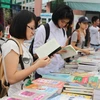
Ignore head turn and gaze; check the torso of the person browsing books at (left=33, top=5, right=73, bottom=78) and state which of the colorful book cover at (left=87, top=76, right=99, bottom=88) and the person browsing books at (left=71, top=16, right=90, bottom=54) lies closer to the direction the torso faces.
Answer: the colorful book cover

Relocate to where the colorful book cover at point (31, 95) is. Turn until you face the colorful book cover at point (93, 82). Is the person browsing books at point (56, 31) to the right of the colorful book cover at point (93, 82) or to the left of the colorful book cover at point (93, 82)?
left

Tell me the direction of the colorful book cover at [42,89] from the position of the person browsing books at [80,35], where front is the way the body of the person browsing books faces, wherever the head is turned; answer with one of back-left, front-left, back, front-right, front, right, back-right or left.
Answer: front-right

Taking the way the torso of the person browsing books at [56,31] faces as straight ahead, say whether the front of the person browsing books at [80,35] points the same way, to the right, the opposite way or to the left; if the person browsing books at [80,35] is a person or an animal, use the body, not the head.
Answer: the same way

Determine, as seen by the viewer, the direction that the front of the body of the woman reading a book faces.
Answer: to the viewer's right

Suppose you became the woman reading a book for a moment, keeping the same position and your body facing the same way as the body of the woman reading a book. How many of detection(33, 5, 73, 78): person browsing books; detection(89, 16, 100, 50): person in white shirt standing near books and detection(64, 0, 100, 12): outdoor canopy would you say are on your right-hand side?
0

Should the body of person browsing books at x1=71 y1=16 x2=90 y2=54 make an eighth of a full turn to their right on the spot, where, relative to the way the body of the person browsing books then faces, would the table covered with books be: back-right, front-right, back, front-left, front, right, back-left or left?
front

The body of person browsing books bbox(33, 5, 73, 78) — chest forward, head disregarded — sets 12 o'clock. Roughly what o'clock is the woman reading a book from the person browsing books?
The woman reading a book is roughly at 2 o'clock from the person browsing books.

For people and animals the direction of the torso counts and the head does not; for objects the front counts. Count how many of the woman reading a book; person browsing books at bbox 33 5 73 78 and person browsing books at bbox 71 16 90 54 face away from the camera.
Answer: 0

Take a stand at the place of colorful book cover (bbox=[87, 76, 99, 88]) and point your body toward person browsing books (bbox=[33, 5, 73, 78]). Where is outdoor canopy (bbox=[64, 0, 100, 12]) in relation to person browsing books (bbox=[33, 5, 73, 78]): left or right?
right

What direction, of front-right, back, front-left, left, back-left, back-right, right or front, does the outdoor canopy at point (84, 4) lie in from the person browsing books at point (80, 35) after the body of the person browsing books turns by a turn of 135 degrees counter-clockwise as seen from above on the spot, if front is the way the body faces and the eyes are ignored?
front

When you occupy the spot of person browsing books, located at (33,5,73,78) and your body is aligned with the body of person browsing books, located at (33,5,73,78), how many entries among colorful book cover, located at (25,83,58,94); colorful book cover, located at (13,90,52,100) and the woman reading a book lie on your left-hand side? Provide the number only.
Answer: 0

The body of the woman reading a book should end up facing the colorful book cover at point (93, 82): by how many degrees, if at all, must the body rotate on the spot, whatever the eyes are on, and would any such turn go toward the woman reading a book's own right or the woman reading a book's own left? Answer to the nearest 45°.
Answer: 0° — they already face it

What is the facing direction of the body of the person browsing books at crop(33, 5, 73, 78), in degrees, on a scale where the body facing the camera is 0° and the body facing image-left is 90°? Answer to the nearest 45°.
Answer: approximately 315°

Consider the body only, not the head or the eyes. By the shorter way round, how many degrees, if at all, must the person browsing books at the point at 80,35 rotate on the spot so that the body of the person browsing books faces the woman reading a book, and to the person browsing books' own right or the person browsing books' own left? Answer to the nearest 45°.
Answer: approximately 45° to the person browsing books' own right

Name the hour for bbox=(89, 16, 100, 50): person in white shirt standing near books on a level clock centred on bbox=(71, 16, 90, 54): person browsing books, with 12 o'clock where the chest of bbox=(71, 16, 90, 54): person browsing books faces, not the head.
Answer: bbox=(89, 16, 100, 50): person in white shirt standing near books is roughly at 8 o'clock from bbox=(71, 16, 90, 54): person browsing books.

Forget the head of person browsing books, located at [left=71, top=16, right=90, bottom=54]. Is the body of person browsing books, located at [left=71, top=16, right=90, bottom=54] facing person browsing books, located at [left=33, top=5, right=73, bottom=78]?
no
